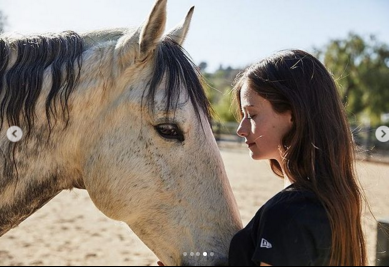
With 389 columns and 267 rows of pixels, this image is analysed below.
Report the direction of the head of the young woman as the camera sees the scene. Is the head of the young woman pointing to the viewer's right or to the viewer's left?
to the viewer's left

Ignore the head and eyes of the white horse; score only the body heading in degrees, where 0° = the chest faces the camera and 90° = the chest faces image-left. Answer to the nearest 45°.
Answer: approximately 270°

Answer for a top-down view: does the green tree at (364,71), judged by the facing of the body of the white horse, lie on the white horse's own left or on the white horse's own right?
on the white horse's own left

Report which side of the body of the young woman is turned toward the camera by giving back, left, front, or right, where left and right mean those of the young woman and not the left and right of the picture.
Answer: left

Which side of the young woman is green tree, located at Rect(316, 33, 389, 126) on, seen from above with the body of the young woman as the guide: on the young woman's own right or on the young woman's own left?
on the young woman's own right
